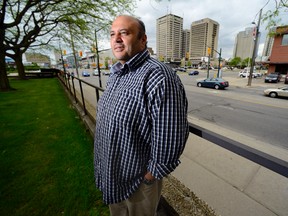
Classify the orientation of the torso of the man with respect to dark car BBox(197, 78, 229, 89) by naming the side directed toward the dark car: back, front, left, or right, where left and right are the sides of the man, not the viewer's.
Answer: back

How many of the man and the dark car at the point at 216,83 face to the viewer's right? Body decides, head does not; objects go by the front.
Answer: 0

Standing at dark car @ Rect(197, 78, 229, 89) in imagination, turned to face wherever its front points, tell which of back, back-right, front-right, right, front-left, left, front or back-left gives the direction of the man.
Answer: back-left

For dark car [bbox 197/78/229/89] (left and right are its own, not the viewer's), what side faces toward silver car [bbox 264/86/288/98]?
back

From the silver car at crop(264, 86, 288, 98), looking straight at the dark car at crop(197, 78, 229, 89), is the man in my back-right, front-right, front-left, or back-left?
back-left

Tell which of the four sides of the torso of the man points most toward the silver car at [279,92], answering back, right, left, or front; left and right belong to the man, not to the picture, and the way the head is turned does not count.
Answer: back

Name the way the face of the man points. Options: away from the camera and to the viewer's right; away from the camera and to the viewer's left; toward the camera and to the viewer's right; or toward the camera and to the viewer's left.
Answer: toward the camera and to the viewer's left

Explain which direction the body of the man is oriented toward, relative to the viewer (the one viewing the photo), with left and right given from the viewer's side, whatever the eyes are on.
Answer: facing the viewer and to the left of the viewer
